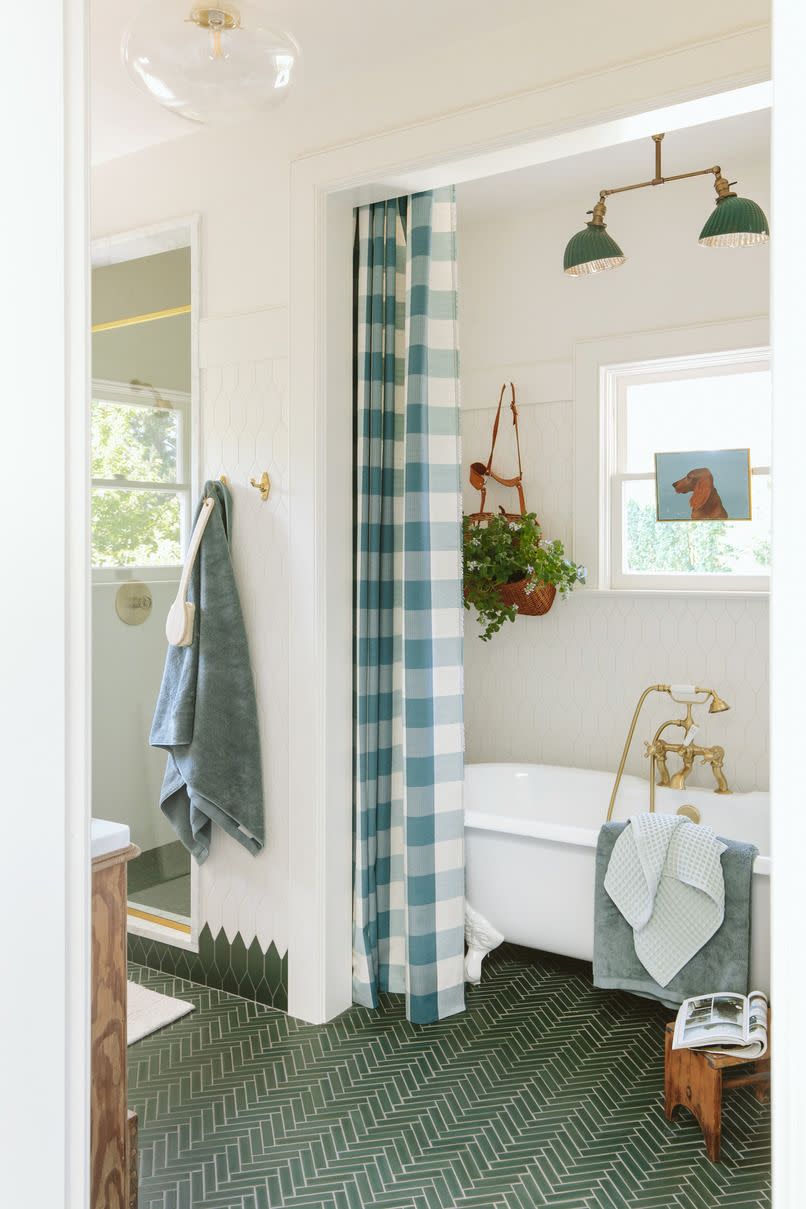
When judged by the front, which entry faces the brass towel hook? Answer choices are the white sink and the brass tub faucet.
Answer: the brass tub faucet

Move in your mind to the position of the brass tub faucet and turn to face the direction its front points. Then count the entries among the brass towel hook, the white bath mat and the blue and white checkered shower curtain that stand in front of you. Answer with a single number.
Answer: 3

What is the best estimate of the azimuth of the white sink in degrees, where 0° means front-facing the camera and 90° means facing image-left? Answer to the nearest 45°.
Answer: approximately 315°

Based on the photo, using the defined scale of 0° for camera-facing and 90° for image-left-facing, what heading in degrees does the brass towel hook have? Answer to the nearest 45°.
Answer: approximately 45°

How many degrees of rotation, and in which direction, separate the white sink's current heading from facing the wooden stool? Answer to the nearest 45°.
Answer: approximately 45° to its left
